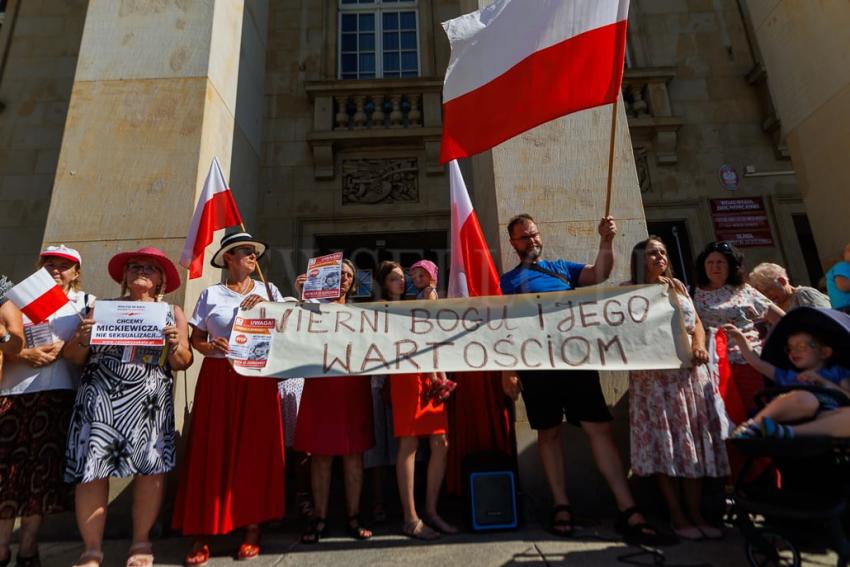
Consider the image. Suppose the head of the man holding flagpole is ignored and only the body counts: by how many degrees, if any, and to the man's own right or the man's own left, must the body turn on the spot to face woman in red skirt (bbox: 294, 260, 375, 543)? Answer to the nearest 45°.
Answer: approximately 90° to the man's own right

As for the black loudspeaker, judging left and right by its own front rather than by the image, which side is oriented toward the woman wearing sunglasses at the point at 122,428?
right

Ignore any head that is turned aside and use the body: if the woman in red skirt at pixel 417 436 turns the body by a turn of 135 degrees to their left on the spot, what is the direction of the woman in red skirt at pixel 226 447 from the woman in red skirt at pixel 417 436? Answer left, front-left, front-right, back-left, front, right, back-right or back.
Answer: left

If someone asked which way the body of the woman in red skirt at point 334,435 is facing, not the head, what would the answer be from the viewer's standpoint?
toward the camera

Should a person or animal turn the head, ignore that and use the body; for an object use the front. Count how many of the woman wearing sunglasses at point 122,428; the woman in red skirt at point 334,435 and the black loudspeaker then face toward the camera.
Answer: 3

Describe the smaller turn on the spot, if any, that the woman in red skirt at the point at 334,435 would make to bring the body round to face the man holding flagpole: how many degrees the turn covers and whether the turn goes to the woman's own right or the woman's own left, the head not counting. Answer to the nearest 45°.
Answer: approximately 90° to the woman's own left

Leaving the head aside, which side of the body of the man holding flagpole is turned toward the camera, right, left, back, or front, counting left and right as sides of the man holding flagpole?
front

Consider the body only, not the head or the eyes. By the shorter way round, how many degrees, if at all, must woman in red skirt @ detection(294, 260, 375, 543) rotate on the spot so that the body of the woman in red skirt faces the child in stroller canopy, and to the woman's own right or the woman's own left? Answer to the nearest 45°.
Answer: approximately 45° to the woman's own left

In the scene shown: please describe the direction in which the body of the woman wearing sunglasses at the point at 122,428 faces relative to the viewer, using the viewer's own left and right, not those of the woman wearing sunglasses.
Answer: facing the viewer

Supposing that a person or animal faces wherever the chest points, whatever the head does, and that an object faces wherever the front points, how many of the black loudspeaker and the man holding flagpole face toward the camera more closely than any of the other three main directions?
2

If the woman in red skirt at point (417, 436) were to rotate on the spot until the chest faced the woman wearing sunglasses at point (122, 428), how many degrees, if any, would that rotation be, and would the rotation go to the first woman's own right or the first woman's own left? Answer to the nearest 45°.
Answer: approximately 135° to the first woman's own right

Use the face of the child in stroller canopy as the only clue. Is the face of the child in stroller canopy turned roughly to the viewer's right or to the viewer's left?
to the viewer's left

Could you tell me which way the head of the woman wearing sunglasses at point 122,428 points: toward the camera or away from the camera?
toward the camera

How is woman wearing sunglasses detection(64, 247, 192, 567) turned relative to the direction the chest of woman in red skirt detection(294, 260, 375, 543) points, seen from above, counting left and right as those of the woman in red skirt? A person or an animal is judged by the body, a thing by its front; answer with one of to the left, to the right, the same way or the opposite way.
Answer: the same way
